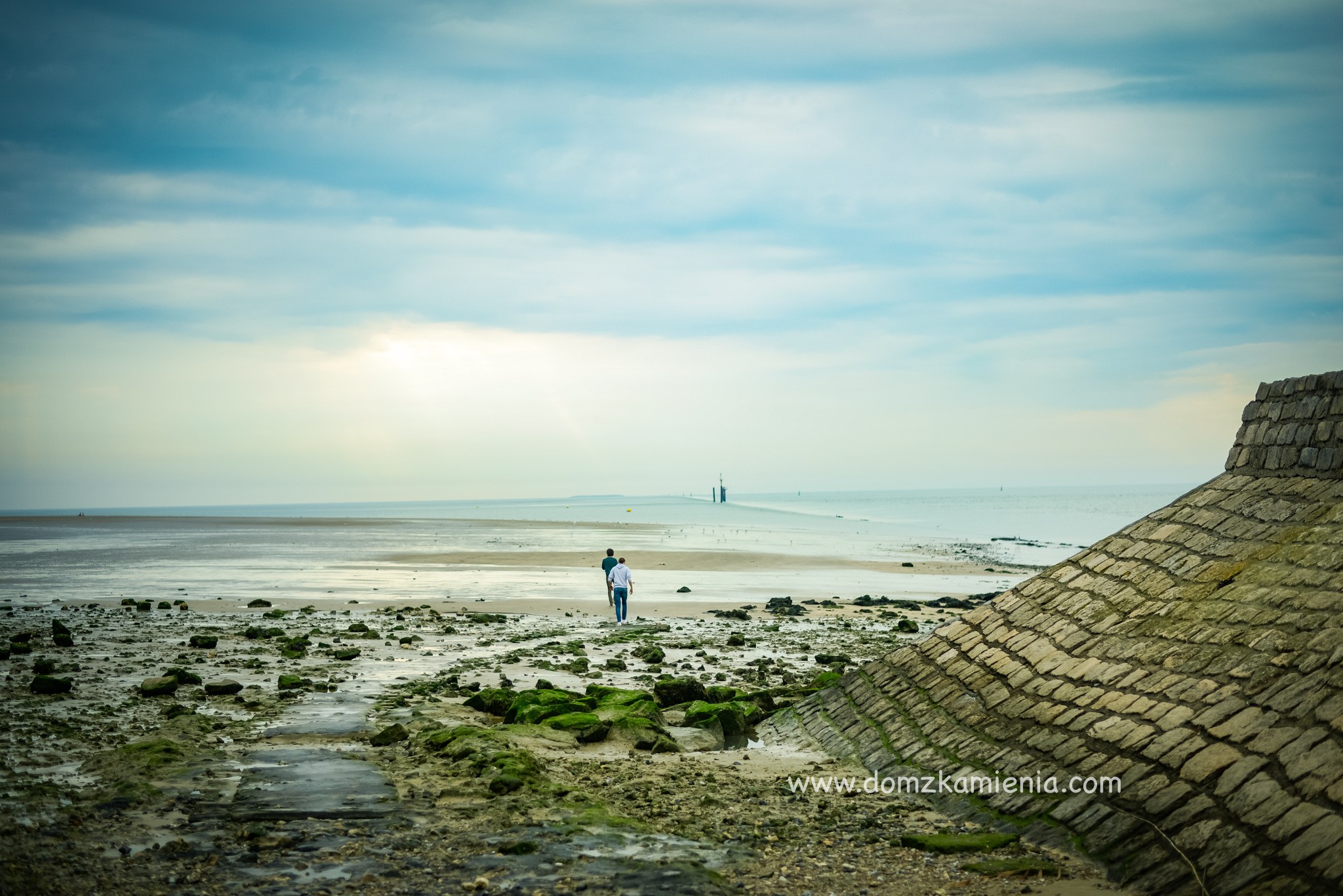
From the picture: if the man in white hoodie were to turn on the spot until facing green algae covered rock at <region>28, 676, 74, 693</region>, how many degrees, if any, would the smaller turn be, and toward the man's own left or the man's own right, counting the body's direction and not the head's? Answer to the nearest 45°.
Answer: approximately 135° to the man's own left

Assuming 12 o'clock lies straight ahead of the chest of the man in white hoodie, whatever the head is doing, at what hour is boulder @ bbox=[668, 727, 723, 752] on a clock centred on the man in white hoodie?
The boulder is roughly at 6 o'clock from the man in white hoodie.

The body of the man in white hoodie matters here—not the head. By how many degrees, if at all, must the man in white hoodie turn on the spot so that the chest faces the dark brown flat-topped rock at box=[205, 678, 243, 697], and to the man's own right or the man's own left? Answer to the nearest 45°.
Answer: approximately 135° to the man's own left

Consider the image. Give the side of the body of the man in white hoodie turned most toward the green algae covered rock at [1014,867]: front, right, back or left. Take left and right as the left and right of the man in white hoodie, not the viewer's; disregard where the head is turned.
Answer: back

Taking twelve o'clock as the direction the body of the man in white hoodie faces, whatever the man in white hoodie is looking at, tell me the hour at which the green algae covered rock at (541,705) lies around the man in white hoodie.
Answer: The green algae covered rock is roughly at 6 o'clock from the man in white hoodie.

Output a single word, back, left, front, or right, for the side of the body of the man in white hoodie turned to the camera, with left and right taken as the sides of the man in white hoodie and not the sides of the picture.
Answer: back

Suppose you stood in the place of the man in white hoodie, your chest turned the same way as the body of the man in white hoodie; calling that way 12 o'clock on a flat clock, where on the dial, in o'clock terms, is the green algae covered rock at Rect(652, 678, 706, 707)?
The green algae covered rock is roughly at 6 o'clock from the man in white hoodie.

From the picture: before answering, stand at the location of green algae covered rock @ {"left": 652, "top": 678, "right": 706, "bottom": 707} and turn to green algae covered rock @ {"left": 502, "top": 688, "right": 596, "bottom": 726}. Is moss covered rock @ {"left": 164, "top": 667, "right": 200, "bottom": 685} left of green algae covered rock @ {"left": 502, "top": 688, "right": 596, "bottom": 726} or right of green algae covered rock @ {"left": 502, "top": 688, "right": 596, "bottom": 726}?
right

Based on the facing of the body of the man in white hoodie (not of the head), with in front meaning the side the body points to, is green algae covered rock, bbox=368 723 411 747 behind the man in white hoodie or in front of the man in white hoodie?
behind

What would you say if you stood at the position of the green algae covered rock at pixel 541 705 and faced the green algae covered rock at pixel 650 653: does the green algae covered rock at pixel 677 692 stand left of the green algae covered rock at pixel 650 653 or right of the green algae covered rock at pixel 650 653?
right

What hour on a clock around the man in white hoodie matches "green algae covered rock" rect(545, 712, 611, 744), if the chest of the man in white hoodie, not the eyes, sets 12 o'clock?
The green algae covered rock is roughly at 6 o'clock from the man in white hoodie.

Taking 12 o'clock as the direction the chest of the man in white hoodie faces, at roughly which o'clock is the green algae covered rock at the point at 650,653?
The green algae covered rock is roughly at 6 o'clock from the man in white hoodie.

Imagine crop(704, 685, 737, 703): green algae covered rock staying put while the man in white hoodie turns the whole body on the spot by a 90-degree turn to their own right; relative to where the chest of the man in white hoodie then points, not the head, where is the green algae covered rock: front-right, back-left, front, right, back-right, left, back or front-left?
right
